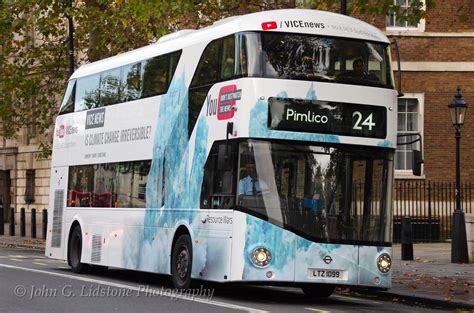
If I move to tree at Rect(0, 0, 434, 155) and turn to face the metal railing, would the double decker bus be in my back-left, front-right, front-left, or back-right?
front-right

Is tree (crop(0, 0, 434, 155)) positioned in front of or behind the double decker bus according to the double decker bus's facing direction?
behind

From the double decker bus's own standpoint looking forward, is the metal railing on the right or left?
on its left

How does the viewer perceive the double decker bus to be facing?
facing the viewer and to the right of the viewer
